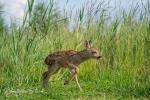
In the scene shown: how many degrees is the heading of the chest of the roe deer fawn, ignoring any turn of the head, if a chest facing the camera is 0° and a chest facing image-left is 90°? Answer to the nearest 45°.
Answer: approximately 270°
